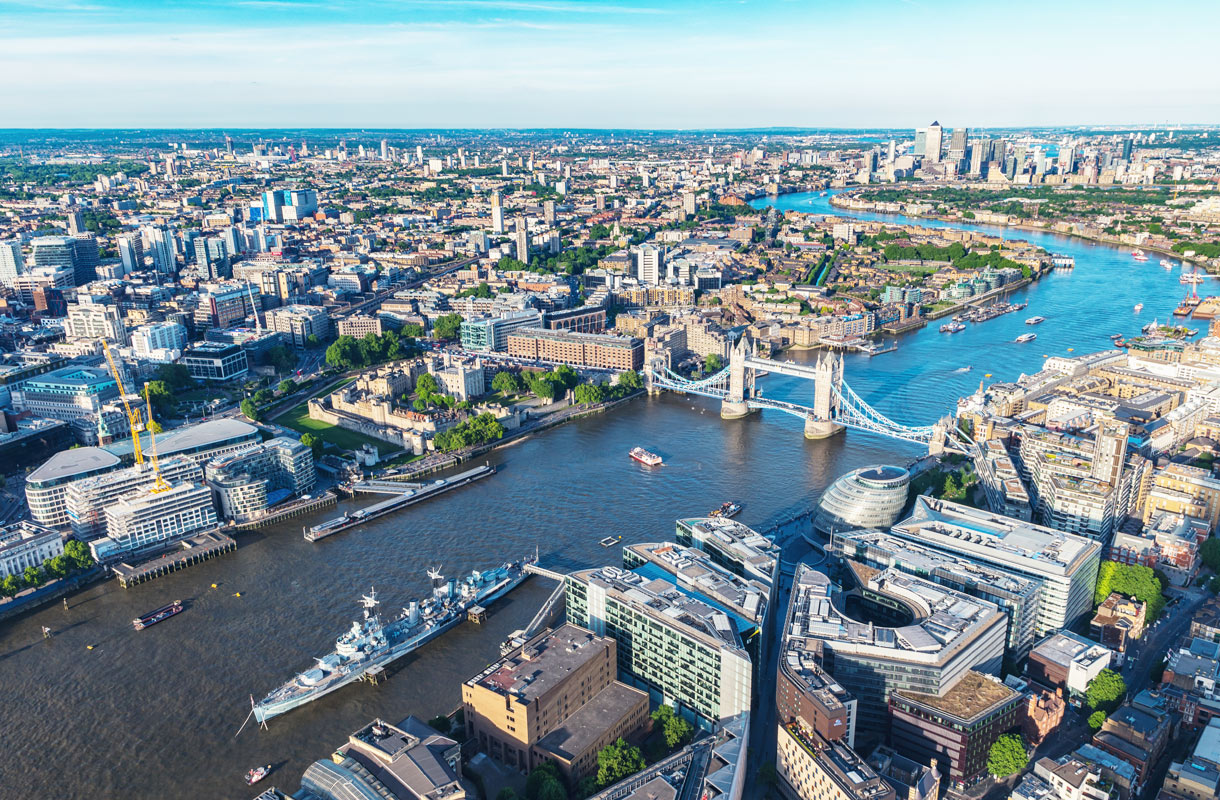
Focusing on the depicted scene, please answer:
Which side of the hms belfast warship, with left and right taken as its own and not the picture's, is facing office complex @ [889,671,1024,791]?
left

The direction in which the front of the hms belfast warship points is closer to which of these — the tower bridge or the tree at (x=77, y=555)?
the tree

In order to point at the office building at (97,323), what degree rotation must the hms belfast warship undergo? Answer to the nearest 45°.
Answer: approximately 135° to its right

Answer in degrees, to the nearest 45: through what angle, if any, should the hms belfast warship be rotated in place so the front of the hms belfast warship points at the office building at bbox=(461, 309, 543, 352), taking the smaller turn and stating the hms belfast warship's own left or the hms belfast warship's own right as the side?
approximately 135° to the hms belfast warship's own right

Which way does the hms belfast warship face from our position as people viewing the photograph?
facing the viewer and to the left of the viewer

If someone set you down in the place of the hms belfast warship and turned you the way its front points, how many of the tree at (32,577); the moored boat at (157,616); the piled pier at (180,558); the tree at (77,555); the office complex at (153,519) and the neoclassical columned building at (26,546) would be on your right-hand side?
6

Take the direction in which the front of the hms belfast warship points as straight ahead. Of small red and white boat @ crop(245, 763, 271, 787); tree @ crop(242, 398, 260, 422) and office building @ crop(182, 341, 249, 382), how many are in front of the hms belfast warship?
1

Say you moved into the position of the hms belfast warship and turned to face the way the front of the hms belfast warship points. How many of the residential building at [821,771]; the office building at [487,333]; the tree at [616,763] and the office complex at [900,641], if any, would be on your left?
3

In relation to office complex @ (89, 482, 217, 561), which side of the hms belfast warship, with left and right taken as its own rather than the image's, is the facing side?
right

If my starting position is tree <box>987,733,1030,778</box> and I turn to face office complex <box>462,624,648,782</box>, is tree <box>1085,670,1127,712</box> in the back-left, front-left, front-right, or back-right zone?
back-right

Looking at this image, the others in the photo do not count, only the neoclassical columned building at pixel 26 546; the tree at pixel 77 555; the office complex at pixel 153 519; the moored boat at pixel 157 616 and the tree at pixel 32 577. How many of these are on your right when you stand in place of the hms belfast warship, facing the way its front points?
5

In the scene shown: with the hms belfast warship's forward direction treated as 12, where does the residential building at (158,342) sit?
The residential building is roughly at 4 o'clock from the hms belfast warship.

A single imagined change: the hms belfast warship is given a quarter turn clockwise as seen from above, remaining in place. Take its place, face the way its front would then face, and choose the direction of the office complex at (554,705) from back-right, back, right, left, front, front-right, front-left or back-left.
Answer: back

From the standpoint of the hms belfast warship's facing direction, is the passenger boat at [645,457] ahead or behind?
behind

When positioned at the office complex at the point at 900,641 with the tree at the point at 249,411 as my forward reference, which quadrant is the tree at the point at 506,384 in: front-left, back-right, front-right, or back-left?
front-right

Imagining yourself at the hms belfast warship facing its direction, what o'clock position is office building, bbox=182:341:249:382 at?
The office building is roughly at 4 o'clock from the hms belfast warship.

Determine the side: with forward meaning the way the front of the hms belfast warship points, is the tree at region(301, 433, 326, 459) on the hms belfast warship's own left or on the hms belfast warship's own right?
on the hms belfast warship's own right

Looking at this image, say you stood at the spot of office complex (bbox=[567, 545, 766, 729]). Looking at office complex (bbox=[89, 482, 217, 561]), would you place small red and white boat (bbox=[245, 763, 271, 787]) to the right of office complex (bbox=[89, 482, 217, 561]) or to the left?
left

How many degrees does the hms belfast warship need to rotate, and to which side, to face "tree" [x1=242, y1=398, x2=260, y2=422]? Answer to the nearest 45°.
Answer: approximately 135° to its right

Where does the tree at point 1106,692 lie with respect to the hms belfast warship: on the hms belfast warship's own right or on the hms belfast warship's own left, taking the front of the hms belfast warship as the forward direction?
on the hms belfast warship's own left

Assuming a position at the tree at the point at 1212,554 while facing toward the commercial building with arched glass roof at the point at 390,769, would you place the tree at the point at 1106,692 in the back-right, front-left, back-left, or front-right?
front-left
